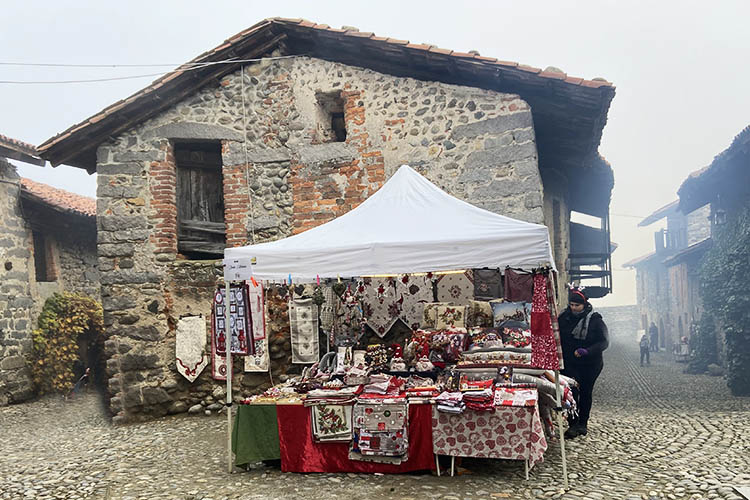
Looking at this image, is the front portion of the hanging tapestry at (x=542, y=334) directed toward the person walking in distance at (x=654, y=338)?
no

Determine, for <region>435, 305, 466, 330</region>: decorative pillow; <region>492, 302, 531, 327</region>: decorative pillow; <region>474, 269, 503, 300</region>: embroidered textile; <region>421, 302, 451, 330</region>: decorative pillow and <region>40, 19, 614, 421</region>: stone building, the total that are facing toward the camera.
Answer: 5

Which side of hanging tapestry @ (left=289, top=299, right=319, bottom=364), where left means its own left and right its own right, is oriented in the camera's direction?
front

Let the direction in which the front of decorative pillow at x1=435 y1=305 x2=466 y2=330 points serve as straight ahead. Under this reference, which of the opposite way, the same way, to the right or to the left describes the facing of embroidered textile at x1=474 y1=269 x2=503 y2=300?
the same way

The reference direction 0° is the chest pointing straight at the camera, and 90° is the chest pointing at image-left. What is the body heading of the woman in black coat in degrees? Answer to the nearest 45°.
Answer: approximately 45°

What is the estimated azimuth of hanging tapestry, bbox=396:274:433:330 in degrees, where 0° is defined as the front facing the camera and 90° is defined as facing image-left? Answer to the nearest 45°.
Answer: approximately 0°

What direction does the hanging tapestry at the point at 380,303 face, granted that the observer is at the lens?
facing the viewer

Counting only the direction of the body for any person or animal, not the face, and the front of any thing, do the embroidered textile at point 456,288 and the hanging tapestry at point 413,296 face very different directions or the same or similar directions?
same or similar directions

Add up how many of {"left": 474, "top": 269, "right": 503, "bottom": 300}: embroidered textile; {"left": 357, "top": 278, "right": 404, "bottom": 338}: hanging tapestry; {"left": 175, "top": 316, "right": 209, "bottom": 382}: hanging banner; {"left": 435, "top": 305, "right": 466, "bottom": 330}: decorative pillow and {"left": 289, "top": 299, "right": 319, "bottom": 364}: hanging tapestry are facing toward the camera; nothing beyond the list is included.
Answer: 5

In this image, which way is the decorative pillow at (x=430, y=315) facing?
toward the camera

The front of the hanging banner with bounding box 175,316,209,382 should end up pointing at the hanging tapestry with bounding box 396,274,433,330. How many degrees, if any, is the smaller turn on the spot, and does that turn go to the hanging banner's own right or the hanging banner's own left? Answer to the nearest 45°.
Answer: approximately 45° to the hanging banner's own left

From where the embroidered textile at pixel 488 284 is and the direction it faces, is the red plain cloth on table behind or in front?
in front

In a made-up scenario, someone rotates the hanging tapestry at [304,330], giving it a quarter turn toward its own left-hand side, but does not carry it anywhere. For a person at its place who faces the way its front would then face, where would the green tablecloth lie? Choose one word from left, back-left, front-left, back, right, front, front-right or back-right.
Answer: right

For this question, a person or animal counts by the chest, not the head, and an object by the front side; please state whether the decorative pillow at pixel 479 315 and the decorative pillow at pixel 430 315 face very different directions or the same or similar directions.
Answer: same or similar directions
